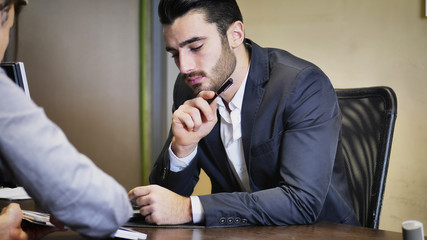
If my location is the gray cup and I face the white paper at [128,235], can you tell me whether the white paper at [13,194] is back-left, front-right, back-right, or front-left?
front-right

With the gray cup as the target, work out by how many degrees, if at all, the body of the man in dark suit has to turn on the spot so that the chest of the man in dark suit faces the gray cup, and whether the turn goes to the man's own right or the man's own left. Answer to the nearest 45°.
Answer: approximately 45° to the man's own left

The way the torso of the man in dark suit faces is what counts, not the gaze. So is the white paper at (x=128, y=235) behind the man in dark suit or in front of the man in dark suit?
in front

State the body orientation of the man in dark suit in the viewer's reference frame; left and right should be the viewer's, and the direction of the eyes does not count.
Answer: facing the viewer and to the left of the viewer

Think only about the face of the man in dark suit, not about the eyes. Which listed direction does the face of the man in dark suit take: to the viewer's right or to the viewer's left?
to the viewer's left

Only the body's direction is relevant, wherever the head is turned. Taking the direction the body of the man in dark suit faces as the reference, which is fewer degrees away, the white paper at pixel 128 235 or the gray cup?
the white paper

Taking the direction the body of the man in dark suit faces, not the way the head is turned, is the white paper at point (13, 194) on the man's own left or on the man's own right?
on the man's own right

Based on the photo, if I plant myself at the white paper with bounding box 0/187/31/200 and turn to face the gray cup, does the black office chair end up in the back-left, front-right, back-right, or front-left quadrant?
front-left
